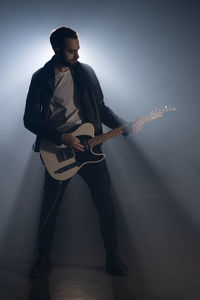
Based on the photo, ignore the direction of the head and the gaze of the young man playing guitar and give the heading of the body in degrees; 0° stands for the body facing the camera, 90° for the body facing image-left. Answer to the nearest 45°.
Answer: approximately 0°
